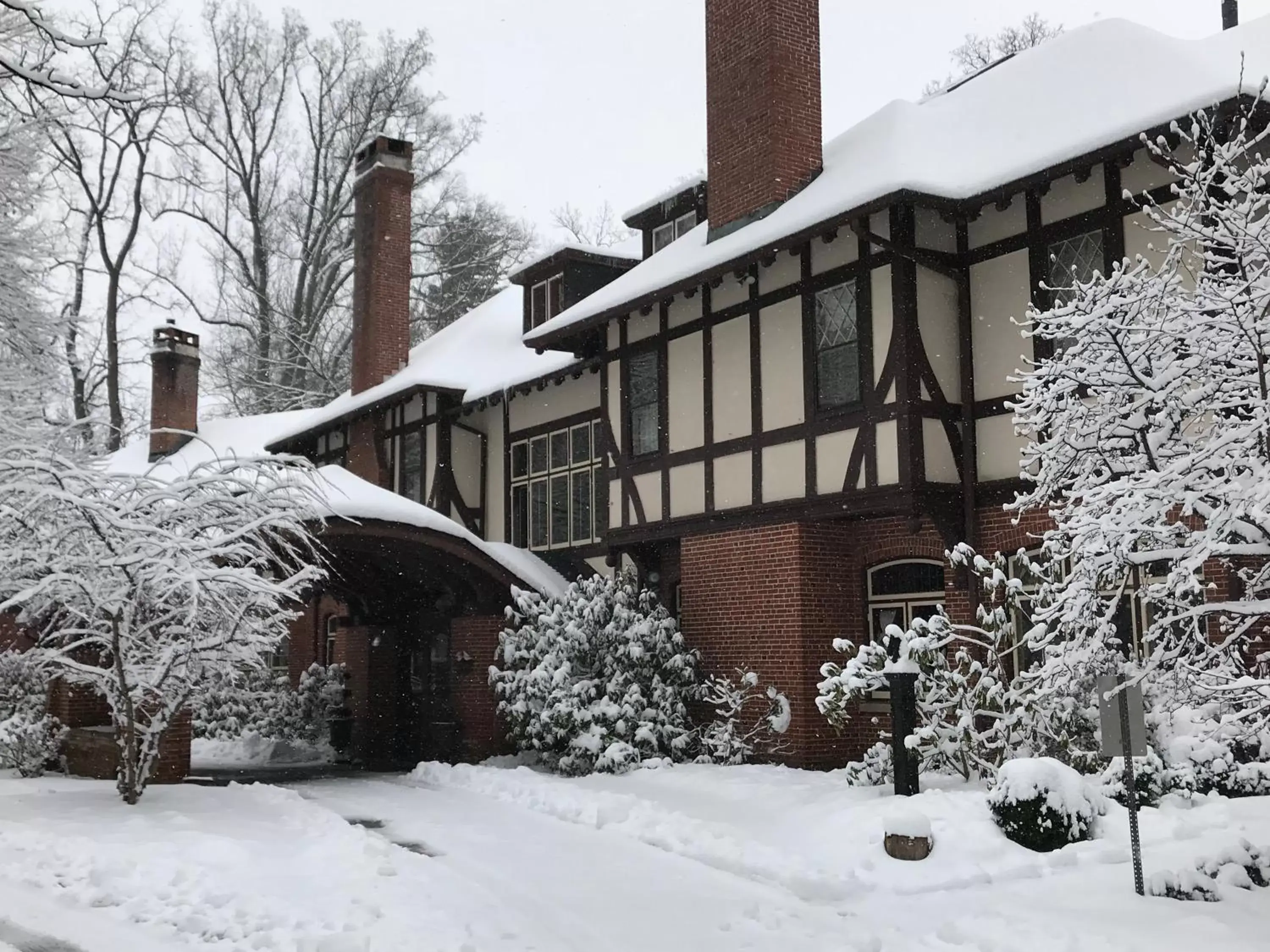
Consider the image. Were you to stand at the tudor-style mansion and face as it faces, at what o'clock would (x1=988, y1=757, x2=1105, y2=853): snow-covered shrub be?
The snow-covered shrub is roughly at 10 o'clock from the tudor-style mansion.

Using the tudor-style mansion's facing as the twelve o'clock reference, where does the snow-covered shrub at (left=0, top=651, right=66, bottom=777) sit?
The snow-covered shrub is roughly at 2 o'clock from the tudor-style mansion.

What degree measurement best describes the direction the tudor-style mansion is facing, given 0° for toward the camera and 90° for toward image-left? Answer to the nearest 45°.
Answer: approximately 45°

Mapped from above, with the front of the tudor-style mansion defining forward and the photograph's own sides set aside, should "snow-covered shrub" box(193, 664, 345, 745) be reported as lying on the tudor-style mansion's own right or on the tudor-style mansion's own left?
on the tudor-style mansion's own right

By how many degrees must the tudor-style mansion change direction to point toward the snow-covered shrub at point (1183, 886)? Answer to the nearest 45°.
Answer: approximately 45° to its left

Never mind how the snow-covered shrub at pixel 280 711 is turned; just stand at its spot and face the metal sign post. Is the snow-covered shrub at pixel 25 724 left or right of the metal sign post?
right

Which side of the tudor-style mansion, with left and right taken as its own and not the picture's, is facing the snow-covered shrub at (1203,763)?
left

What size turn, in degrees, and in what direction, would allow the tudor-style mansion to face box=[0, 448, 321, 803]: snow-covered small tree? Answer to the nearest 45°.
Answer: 0° — it already faces it

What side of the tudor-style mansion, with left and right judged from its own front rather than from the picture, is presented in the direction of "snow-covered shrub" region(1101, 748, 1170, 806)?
left
